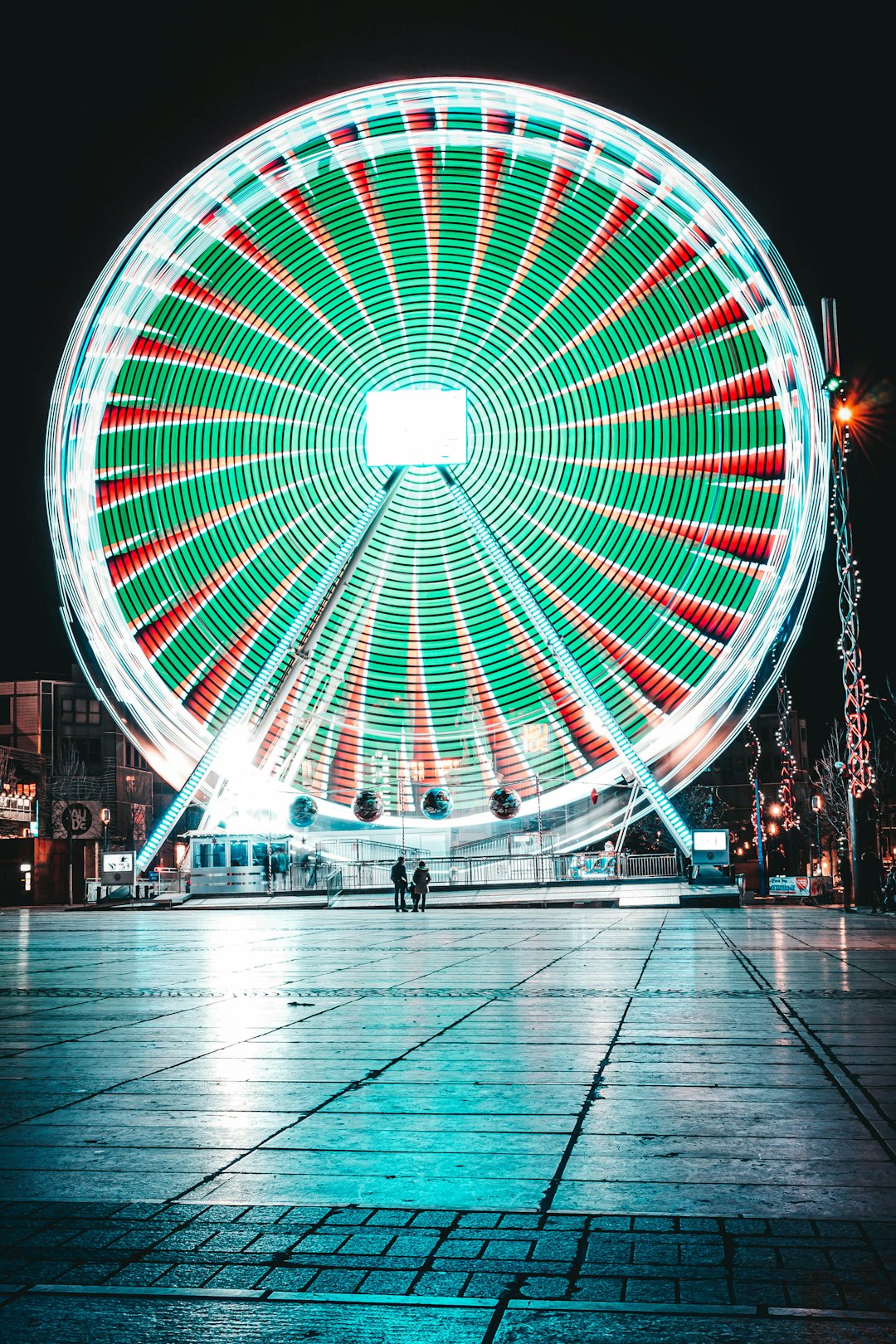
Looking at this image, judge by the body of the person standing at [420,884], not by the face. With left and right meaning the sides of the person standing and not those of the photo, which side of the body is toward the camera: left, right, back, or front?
back

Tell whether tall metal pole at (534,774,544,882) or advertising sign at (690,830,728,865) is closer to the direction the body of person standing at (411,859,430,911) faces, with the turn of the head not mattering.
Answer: the tall metal pole

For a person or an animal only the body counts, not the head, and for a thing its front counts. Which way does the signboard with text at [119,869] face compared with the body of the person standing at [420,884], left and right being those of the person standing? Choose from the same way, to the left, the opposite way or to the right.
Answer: the opposite way

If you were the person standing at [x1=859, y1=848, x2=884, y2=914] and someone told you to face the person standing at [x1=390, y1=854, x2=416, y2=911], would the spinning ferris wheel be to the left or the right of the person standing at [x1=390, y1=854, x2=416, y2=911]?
right

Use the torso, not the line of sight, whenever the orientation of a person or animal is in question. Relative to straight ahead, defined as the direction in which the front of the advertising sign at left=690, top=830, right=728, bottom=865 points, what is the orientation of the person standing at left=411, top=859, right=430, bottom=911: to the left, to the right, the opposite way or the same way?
the opposite way

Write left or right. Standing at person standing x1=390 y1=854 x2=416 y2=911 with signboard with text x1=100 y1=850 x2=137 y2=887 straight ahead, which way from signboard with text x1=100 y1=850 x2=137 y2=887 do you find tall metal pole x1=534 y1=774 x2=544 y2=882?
right

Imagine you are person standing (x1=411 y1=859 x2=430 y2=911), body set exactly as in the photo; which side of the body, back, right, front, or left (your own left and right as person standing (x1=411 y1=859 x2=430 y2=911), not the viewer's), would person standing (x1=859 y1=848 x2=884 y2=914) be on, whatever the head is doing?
right
